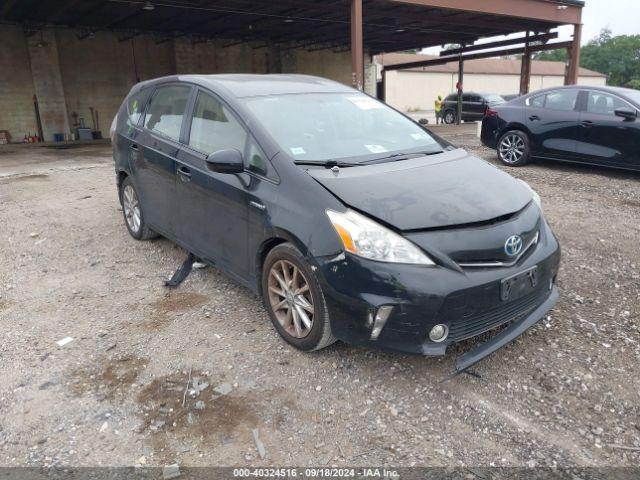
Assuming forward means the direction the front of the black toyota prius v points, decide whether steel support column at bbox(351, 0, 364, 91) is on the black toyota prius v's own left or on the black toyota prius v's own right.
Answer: on the black toyota prius v's own left

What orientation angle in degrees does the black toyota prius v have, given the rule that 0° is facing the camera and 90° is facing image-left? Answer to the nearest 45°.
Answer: approximately 315°

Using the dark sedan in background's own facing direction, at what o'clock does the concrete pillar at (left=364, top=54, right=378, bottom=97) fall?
The concrete pillar is roughly at 8 o'clock from the dark sedan in background.

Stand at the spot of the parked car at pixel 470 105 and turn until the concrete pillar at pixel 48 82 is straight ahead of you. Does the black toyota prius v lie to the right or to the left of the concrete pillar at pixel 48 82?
left

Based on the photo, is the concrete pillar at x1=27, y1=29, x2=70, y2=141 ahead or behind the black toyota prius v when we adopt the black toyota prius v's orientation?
behind

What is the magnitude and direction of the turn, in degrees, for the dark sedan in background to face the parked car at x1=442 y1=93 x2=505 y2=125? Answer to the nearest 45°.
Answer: approximately 90° to its left

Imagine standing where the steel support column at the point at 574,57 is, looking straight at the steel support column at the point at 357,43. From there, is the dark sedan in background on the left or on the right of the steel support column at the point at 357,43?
left

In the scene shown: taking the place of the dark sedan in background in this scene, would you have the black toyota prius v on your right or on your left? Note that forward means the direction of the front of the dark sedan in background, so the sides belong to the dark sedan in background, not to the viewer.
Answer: on your right

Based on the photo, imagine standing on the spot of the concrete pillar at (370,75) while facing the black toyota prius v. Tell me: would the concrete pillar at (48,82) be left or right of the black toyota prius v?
right

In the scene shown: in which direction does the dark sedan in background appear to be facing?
to the viewer's right
